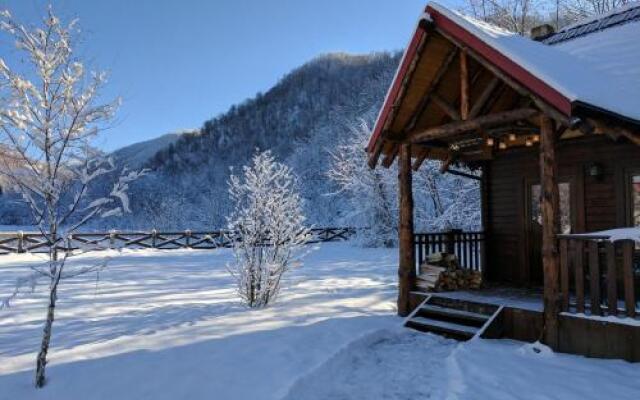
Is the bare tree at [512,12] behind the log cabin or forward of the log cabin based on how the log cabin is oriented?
behind

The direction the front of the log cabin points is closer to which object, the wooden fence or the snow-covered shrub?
the snow-covered shrub

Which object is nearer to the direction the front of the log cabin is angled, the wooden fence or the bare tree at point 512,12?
the wooden fence

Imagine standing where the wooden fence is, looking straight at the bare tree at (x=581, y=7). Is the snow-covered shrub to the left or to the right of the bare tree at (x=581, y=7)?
right

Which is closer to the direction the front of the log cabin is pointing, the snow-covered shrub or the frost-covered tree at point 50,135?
the frost-covered tree

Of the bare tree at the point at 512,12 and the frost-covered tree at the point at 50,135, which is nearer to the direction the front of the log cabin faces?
the frost-covered tree

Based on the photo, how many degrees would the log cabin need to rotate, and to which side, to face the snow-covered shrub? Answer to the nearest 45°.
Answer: approximately 45° to its right

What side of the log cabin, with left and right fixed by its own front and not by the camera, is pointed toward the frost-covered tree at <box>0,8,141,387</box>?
front

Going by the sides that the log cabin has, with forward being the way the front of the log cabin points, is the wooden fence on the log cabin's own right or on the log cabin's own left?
on the log cabin's own right

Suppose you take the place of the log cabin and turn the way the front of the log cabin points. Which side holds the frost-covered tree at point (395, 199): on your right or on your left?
on your right

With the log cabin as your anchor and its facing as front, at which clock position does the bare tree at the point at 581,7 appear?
The bare tree is roughly at 5 o'clock from the log cabin.

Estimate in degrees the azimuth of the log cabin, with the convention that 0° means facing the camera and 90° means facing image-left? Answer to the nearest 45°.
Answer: approximately 45°

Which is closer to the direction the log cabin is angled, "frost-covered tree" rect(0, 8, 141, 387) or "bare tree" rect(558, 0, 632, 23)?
the frost-covered tree
